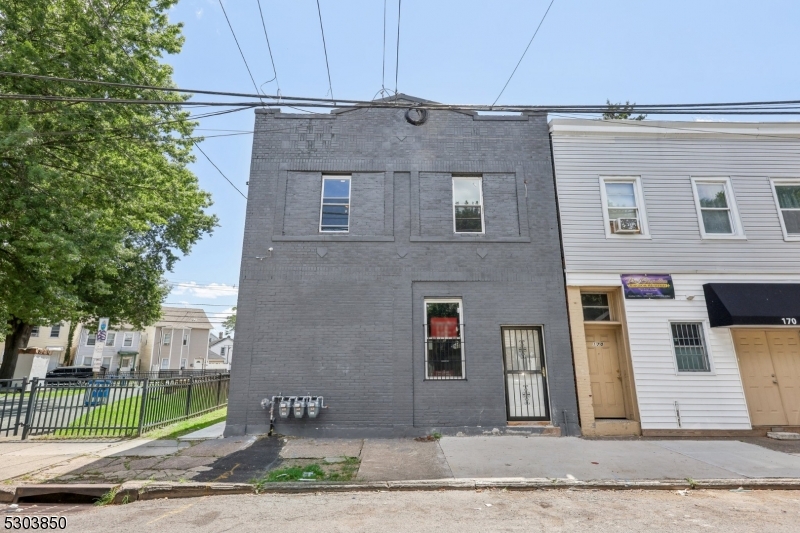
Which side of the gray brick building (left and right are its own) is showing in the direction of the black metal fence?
right

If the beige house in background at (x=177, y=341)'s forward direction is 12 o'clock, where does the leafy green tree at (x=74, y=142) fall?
The leafy green tree is roughly at 12 o'clock from the beige house in background.

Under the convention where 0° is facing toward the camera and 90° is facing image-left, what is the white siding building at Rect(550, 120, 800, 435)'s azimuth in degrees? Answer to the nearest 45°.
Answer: approximately 0°

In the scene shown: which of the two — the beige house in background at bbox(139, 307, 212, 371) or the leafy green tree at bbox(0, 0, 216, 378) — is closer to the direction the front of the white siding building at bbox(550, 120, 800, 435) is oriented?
the leafy green tree

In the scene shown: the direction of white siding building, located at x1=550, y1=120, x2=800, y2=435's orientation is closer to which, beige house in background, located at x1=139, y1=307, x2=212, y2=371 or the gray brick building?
the gray brick building

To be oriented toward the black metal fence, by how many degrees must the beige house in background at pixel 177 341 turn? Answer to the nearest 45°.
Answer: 0° — it already faces it

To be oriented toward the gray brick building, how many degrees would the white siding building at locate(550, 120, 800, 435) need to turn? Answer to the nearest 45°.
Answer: approximately 45° to its right

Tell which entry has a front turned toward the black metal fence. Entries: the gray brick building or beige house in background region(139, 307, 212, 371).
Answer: the beige house in background

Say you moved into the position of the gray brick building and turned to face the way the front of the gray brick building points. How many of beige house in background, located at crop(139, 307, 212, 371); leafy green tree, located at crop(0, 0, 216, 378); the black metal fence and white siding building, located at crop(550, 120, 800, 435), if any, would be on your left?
1

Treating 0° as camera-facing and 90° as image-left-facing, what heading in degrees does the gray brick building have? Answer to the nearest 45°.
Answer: approximately 0°

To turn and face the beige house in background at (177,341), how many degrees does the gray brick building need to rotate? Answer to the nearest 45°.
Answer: approximately 135° to its right

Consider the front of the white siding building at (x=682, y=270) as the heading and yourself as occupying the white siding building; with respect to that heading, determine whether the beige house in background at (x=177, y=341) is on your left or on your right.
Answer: on your right
